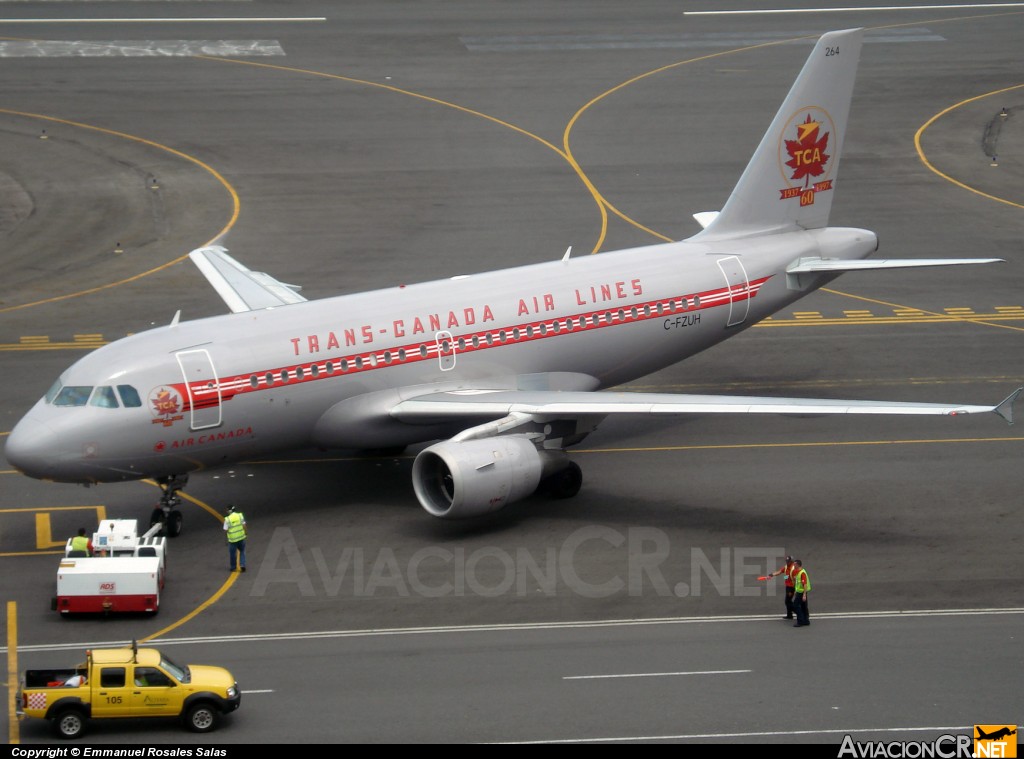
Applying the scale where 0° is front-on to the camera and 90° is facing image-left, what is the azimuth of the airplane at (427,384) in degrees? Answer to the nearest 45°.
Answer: approximately 45°

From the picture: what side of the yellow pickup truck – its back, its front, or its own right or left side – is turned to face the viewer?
right

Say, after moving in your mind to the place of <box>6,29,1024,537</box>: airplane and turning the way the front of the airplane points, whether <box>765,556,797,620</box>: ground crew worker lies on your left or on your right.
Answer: on your left

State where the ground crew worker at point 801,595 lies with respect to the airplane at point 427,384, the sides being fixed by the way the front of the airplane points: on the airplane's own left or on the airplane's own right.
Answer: on the airplane's own left

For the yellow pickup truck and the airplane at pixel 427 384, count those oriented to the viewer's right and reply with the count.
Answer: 1

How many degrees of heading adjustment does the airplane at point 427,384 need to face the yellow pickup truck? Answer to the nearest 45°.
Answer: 0° — it already faces it

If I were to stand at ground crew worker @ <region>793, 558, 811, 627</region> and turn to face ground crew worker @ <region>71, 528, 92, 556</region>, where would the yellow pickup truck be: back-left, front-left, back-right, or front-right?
front-left

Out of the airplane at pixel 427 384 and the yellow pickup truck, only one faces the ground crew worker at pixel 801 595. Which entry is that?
the yellow pickup truck

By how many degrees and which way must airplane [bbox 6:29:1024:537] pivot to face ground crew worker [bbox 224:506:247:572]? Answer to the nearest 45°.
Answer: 0° — it already faces them

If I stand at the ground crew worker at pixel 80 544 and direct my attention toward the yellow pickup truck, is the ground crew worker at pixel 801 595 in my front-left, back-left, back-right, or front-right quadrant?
front-left

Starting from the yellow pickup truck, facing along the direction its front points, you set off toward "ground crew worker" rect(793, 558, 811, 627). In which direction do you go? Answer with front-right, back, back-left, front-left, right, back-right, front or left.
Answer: front

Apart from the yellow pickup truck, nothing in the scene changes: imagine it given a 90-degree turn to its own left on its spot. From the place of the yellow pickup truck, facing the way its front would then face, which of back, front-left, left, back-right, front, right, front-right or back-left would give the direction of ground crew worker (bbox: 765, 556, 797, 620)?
right
